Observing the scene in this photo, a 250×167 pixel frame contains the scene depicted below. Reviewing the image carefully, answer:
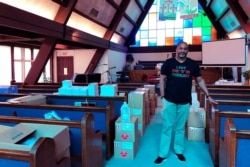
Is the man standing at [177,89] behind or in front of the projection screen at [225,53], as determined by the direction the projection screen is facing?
in front

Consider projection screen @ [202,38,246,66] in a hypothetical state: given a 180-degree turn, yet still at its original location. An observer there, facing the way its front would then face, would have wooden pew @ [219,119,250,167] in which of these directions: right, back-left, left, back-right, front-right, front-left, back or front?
back-right

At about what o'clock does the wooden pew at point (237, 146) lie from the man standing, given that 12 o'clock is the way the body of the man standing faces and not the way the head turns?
The wooden pew is roughly at 11 o'clock from the man standing.

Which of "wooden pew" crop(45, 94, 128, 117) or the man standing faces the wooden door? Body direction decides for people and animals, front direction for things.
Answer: the wooden pew

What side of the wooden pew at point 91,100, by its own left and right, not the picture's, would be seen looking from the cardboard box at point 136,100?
right

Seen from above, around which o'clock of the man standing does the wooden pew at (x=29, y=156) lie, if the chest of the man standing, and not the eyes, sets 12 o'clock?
The wooden pew is roughly at 1 o'clock from the man standing.

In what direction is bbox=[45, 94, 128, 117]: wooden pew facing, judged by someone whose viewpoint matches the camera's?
facing away from the viewer

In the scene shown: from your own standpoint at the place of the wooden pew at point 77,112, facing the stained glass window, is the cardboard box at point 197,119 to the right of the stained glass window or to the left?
right

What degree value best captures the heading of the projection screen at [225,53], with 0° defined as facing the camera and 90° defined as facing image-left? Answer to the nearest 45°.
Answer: approximately 45°

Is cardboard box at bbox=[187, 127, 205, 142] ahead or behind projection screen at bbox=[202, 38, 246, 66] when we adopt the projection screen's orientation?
ahead

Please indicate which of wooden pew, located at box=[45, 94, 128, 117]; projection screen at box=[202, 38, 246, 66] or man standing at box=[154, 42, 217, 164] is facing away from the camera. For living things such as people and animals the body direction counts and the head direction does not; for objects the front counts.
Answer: the wooden pew
